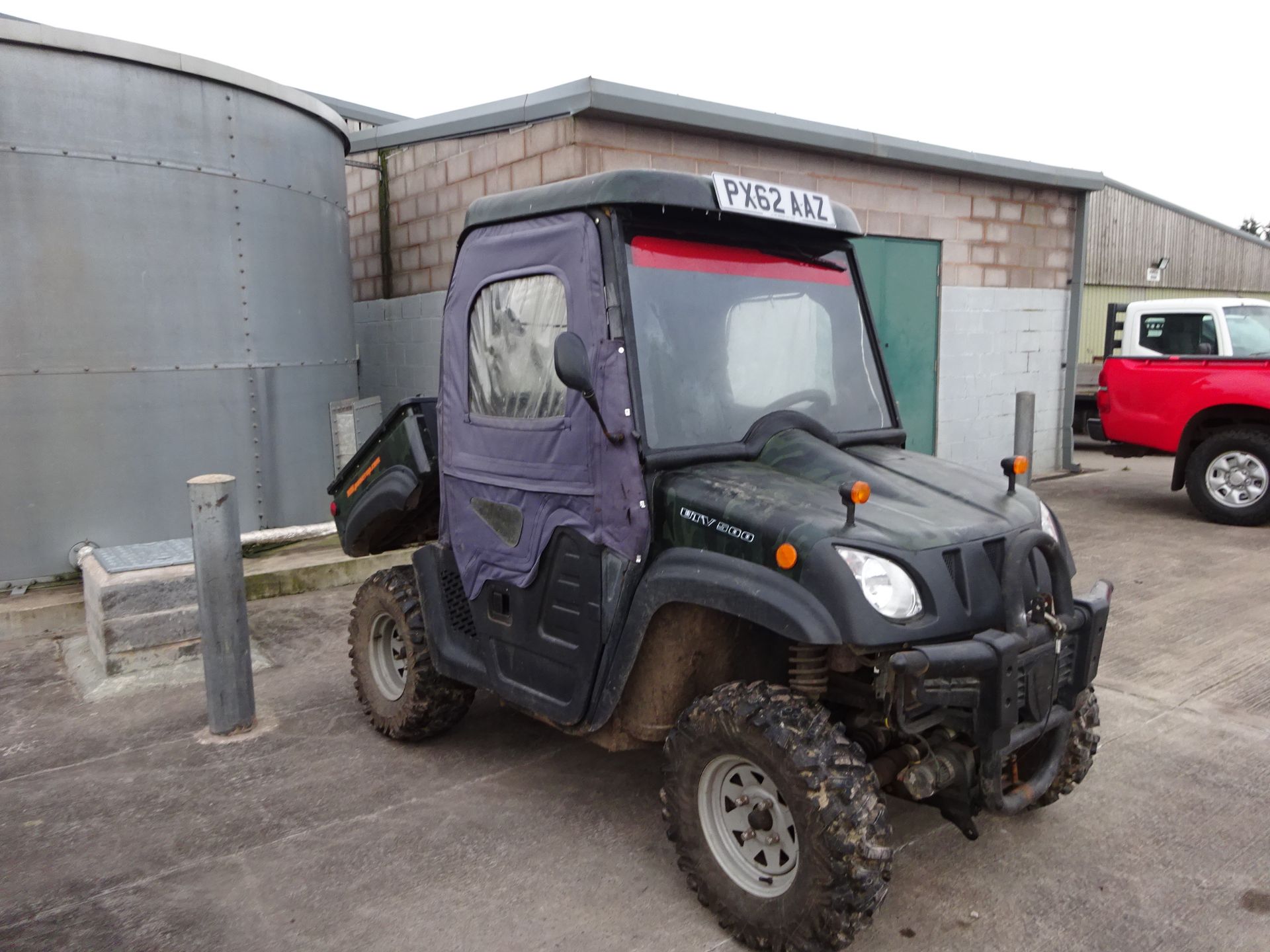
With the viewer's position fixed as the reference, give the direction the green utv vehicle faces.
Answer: facing the viewer and to the right of the viewer

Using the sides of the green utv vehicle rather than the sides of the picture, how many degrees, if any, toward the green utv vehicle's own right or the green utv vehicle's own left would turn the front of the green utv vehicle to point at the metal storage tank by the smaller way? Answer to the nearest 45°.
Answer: approximately 180°

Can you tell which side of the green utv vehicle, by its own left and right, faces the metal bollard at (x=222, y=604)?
back
